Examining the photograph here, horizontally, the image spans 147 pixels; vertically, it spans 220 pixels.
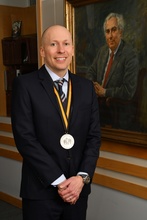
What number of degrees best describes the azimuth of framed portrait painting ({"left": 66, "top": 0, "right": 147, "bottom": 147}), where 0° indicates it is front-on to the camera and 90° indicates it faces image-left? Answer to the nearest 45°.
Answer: approximately 45°

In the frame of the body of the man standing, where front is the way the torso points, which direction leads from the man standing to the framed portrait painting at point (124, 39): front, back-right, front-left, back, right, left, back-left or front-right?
left

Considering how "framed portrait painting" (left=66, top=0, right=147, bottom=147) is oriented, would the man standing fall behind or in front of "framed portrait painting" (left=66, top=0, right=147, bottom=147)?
in front

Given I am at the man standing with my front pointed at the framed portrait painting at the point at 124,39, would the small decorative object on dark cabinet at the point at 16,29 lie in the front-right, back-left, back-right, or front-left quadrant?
front-left

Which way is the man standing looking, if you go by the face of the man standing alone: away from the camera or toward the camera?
toward the camera

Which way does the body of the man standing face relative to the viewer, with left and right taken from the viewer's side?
facing the viewer and to the right of the viewer

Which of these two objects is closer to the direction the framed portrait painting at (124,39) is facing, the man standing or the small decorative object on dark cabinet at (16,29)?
the man standing

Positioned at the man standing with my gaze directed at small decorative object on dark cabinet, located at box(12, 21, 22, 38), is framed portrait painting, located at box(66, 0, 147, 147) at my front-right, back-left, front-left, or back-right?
front-right
